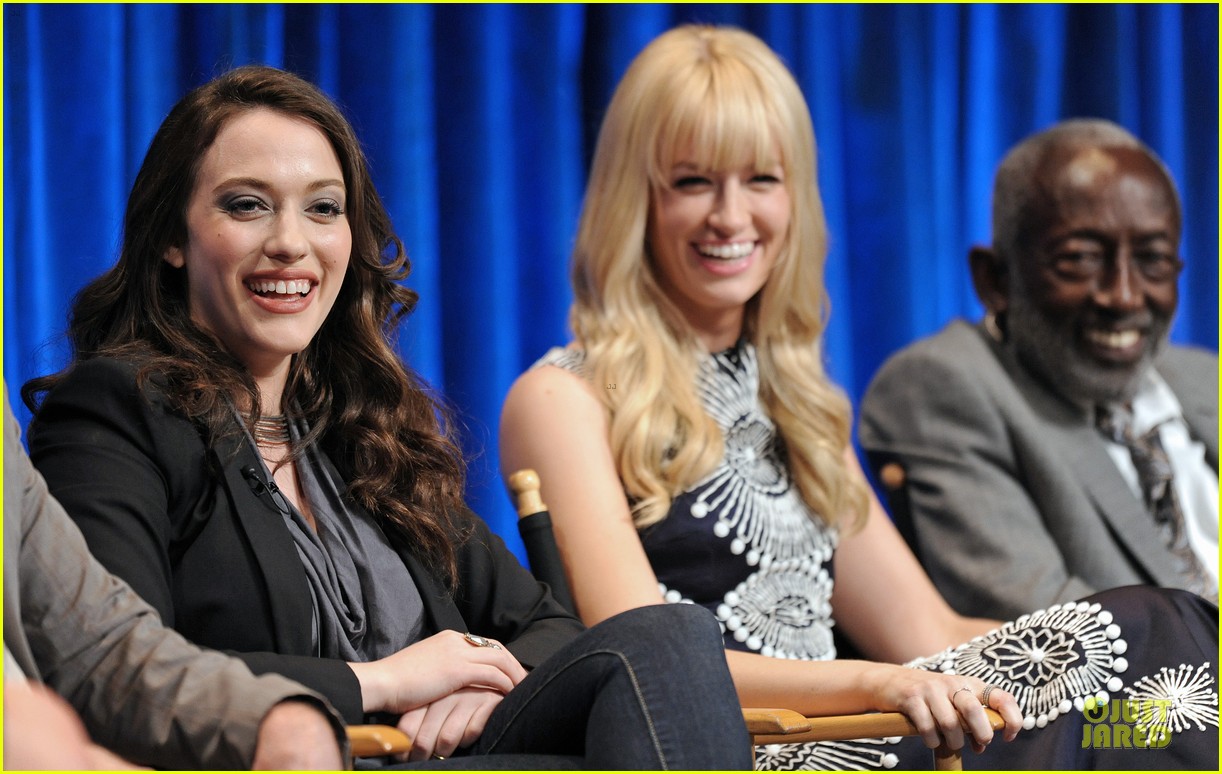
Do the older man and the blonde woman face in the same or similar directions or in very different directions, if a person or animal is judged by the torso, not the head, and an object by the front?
same or similar directions

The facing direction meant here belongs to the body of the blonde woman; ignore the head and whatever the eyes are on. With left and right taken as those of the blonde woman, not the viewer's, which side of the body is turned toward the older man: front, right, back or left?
left

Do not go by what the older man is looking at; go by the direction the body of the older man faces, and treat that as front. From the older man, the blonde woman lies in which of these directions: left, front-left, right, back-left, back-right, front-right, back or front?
right

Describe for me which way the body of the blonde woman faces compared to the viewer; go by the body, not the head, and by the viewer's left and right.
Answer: facing the viewer and to the right of the viewer
